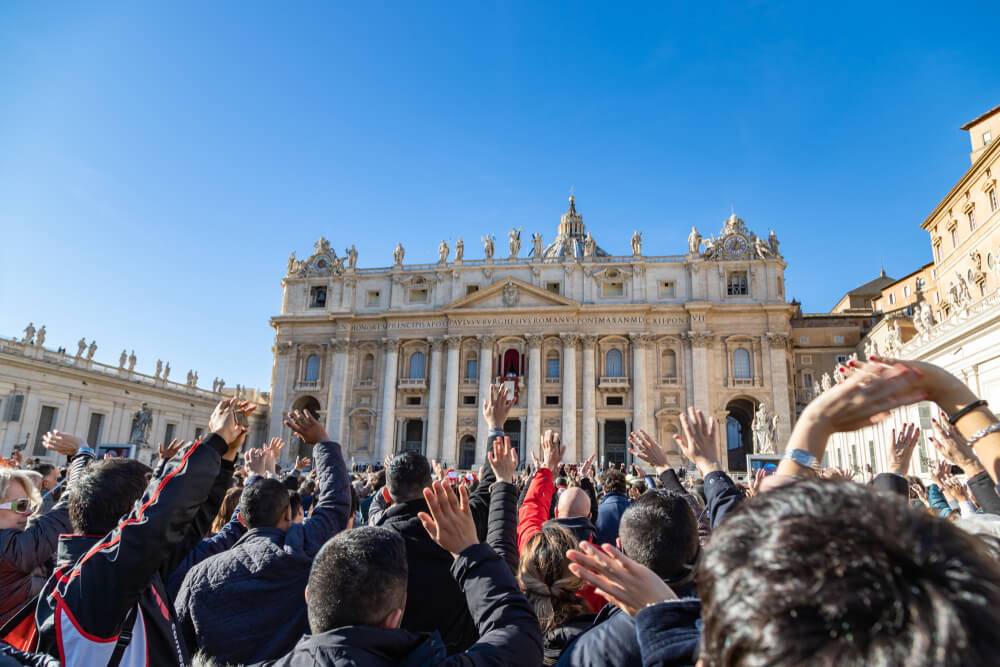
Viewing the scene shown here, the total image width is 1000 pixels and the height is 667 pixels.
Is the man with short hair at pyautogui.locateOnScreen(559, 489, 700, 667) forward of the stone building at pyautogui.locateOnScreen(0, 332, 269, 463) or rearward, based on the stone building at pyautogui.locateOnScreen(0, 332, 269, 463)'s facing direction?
forward

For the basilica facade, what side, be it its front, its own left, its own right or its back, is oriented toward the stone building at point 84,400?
right

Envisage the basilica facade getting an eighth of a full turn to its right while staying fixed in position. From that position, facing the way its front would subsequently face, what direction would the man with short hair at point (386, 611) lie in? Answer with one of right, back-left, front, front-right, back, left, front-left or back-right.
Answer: front-left

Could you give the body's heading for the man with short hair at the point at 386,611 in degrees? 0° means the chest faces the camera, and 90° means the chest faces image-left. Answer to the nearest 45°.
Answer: approximately 225°

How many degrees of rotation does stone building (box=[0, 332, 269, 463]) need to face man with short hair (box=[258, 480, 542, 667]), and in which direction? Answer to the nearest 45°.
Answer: approximately 45° to its right

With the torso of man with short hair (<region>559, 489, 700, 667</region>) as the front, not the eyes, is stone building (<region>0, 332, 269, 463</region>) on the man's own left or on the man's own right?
on the man's own left

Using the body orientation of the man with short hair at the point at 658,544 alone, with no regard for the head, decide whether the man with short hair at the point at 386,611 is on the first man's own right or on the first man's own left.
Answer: on the first man's own left

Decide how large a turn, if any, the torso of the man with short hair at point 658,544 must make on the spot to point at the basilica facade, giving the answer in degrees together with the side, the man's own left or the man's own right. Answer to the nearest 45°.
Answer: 0° — they already face it

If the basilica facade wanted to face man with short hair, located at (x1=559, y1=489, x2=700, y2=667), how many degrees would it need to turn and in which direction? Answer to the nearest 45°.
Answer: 0° — it already faces them

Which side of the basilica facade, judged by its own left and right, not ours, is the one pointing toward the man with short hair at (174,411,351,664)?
front

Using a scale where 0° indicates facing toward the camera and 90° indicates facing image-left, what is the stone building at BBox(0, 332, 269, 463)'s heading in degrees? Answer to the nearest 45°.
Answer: approximately 315°

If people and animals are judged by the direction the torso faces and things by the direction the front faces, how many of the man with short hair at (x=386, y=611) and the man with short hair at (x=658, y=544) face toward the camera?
0

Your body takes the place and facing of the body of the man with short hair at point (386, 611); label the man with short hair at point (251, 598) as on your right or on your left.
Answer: on your left

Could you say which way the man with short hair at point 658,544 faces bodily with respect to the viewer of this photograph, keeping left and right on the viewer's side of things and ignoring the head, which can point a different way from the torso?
facing away from the viewer
